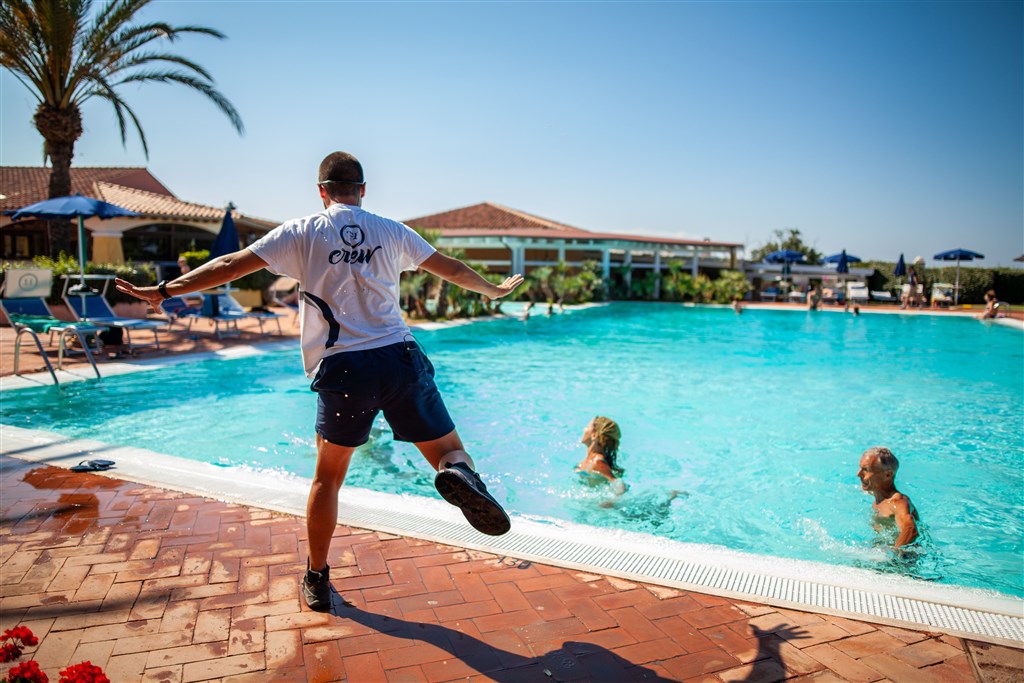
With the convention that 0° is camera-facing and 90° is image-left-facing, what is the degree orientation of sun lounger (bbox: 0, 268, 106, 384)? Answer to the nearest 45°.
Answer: approximately 315°

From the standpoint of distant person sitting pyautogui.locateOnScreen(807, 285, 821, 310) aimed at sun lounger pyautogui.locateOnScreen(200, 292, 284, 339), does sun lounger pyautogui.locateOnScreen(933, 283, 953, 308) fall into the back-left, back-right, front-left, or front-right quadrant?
back-left

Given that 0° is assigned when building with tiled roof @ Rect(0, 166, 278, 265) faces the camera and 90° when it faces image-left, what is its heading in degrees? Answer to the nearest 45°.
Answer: approximately 315°

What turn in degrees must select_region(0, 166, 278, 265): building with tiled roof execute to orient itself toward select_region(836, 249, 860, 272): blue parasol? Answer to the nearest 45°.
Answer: approximately 45° to its left

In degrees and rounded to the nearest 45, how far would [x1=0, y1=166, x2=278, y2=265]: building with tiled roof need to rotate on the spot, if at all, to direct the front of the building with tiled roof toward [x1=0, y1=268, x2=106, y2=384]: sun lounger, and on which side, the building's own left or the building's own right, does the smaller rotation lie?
approximately 45° to the building's own right

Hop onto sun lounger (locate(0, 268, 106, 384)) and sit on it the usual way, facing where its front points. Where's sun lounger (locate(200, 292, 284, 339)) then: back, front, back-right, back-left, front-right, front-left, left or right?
left

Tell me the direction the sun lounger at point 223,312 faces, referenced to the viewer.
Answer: facing to the right of the viewer

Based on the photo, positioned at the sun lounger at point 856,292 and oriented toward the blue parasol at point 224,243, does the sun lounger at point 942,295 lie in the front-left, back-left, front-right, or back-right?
back-left

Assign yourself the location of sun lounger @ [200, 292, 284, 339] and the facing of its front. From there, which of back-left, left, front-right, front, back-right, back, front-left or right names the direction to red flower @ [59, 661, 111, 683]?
right

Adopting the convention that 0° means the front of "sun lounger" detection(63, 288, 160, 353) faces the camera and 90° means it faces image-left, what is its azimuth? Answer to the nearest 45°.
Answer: approximately 315°

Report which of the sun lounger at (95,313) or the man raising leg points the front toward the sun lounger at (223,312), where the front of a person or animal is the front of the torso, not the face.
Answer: the man raising leg

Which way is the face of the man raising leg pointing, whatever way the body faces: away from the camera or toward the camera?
away from the camera

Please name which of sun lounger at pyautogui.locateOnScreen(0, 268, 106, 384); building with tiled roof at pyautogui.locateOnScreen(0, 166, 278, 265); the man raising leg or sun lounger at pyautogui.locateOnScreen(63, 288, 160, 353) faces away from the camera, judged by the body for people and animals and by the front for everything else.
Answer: the man raising leg

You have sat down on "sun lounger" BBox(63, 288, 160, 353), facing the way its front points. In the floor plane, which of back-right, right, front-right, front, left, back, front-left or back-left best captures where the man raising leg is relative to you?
front-right

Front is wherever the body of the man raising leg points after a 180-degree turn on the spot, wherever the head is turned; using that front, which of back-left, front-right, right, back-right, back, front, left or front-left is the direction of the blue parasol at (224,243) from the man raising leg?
back
